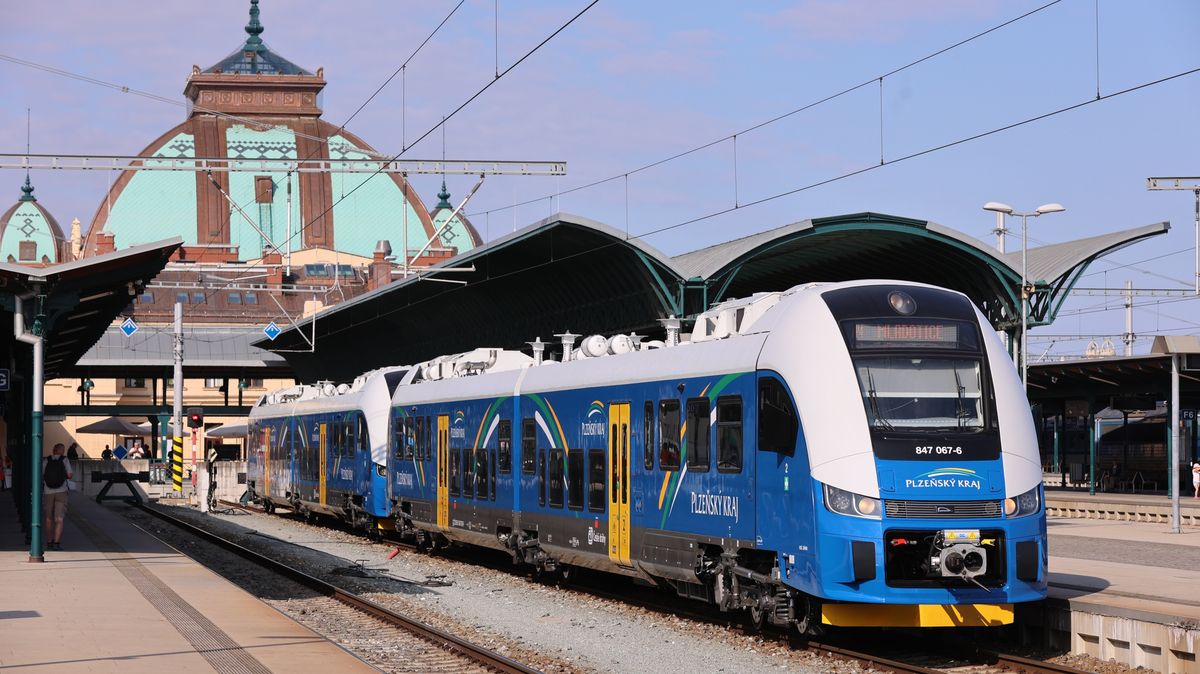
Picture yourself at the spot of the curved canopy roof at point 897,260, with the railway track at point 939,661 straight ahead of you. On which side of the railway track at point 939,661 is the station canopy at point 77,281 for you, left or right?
right

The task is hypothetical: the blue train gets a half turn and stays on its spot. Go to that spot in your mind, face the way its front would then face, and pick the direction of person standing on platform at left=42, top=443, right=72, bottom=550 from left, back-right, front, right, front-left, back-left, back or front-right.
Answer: front

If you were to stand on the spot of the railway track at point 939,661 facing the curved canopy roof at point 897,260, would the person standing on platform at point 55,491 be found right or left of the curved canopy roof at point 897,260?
left

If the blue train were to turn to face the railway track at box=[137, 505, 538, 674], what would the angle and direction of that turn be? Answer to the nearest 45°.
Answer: approximately 135° to its right

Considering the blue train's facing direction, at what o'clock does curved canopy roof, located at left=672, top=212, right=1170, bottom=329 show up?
The curved canopy roof is roughly at 8 o'clock from the blue train.

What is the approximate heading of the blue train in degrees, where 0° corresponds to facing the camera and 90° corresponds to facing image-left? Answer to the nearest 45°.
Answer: approximately 315°

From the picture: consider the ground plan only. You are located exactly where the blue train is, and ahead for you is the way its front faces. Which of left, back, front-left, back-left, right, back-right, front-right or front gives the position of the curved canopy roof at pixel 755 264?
back-left
